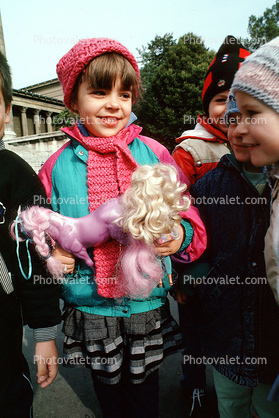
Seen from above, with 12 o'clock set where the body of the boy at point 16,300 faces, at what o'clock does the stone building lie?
The stone building is roughly at 6 o'clock from the boy.

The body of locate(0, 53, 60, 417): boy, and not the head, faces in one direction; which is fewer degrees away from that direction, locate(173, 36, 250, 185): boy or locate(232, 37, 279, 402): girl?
the girl

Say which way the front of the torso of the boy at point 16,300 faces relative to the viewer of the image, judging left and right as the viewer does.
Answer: facing the viewer

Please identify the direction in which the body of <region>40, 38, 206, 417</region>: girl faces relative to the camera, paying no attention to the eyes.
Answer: toward the camera

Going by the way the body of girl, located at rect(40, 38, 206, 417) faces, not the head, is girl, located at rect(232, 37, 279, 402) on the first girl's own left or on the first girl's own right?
on the first girl's own left

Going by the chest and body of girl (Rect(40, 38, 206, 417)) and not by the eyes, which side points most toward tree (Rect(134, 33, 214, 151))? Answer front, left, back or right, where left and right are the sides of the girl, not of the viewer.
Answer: back
